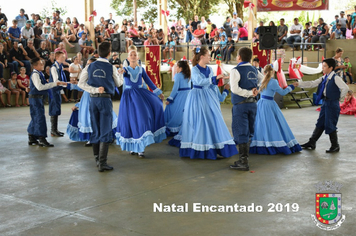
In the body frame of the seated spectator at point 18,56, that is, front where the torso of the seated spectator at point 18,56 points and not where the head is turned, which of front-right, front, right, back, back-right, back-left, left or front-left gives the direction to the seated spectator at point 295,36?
front-left

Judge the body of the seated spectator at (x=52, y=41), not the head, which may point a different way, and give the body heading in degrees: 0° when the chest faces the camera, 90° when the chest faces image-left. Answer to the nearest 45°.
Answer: approximately 315°

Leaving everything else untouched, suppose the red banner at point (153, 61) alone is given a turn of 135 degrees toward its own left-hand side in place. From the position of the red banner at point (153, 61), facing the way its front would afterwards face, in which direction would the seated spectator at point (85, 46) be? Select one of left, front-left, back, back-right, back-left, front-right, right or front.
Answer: left

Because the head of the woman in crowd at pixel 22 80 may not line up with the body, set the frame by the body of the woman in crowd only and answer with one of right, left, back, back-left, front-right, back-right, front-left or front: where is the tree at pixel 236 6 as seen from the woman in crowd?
left

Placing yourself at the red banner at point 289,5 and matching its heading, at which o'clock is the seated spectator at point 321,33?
The seated spectator is roughly at 8 o'clock from the red banner.
